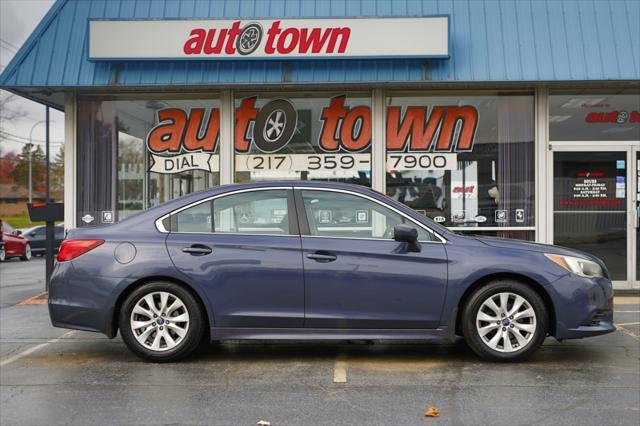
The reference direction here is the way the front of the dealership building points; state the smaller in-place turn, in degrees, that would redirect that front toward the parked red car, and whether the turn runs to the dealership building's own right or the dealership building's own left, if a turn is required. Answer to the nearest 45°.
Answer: approximately 135° to the dealership building's own right

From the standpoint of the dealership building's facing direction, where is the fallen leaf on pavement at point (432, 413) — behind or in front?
in front

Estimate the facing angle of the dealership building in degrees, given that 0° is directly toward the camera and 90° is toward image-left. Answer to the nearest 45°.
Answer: approximately 0°

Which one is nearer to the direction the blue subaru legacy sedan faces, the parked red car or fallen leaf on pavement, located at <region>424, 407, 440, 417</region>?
the fallen leaf on pavement

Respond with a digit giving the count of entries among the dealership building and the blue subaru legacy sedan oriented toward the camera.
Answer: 1

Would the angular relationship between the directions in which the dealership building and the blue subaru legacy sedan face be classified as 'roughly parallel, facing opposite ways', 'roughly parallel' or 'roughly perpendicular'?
roughly perpendicular

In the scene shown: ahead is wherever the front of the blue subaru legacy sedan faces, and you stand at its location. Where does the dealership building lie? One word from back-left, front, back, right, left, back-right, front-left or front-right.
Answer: left

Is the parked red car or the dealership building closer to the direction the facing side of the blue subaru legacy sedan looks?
the dealership building

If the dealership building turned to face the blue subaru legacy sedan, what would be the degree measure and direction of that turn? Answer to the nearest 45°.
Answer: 0° — it already faces it

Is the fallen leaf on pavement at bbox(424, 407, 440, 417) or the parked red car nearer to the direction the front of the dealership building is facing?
the fallen leaf on pavement

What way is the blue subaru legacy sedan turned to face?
to the viewer's right

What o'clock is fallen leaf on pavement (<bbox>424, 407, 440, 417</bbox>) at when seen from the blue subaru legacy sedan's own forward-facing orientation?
The fallen leaf on pavement is roughly at 2 o'clock from the blue subaru legacy sedan.

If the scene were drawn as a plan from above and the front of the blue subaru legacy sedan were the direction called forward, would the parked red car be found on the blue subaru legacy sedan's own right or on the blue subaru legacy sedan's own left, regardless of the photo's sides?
on the blue subaru legacy sedan's own left

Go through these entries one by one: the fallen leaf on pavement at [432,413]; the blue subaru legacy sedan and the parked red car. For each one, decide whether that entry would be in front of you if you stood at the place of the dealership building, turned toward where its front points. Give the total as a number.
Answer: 2

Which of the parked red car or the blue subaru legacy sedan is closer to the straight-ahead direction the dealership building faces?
the blue subaru legacy sedan
